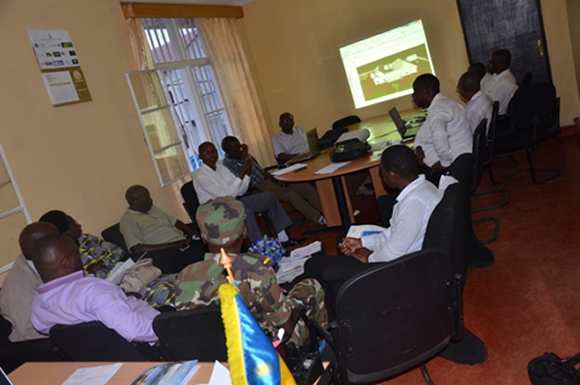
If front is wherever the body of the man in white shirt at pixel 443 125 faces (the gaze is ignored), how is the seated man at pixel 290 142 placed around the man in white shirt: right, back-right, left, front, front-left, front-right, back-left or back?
front-right

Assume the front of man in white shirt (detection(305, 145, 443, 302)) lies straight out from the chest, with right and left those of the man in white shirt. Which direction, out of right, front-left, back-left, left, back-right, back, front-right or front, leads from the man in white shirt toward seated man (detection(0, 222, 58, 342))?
front

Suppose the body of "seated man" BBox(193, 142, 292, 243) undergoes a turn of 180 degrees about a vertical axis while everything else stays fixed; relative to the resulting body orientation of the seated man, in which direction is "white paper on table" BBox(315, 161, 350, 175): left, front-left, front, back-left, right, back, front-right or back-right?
back

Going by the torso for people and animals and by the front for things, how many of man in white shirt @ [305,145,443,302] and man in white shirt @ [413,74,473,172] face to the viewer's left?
2

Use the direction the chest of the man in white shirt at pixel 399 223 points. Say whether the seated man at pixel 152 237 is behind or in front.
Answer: in front

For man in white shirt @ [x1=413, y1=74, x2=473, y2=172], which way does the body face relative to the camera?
to the viewer's left

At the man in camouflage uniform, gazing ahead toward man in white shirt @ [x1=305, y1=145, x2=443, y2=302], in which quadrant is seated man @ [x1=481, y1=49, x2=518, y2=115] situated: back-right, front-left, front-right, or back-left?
front-left

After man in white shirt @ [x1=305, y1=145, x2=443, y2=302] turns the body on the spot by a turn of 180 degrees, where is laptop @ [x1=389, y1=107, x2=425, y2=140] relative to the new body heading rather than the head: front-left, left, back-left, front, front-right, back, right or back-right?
left

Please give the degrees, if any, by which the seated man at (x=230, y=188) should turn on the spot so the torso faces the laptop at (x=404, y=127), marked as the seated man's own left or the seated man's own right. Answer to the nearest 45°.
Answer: approximately 45° to the seated man's own left

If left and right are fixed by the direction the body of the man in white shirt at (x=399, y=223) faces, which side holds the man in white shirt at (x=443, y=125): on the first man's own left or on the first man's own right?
on the first man's own right

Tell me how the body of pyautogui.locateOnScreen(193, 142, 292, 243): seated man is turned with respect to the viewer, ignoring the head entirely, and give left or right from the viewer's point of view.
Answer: facing the viewer and to the right of the viewer

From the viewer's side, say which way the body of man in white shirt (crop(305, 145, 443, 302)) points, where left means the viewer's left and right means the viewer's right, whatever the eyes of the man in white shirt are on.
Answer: facing to the left of the viewer

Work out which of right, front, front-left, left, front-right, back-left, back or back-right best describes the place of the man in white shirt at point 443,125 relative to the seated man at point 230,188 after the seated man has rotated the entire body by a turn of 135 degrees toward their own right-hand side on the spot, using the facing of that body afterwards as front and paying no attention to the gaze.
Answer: back-left
